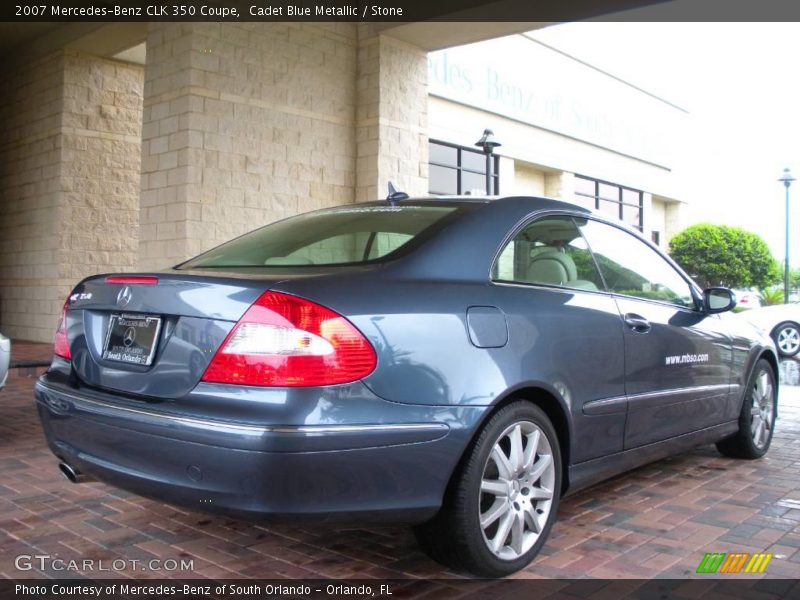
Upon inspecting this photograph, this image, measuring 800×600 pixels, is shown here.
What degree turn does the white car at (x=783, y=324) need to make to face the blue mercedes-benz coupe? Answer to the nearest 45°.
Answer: approximately 45° to its left

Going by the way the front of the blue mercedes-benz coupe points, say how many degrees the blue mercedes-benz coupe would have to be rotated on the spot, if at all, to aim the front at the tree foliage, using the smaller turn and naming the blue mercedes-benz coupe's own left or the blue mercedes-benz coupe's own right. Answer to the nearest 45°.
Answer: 0° — it already faces it

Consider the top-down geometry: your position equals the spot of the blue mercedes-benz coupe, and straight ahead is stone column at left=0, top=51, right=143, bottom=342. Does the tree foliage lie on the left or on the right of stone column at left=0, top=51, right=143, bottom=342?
right

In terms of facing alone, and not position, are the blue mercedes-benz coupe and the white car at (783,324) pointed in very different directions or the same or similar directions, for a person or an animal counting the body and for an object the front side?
very different directions

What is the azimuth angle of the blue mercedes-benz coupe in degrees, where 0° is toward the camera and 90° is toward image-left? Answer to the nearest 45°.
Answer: approximately 225°

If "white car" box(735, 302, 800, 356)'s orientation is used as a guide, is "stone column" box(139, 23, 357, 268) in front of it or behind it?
in front

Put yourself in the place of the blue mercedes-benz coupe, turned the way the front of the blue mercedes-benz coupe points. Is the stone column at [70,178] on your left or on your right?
on your left

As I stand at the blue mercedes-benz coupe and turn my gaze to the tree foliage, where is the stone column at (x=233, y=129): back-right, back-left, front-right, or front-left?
front-left

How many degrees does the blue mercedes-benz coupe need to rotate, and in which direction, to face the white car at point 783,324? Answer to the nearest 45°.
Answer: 0° — it already faces it

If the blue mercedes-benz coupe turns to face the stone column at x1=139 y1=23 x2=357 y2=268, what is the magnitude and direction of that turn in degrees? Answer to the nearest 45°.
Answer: approximately 45° to its left

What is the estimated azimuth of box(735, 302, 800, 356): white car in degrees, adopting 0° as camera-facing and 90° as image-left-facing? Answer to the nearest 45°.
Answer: approximately 45°

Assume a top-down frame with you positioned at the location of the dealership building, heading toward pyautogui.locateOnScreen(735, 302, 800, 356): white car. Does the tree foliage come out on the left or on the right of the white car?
left

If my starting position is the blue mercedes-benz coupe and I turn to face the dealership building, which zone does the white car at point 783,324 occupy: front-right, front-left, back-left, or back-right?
front-right
